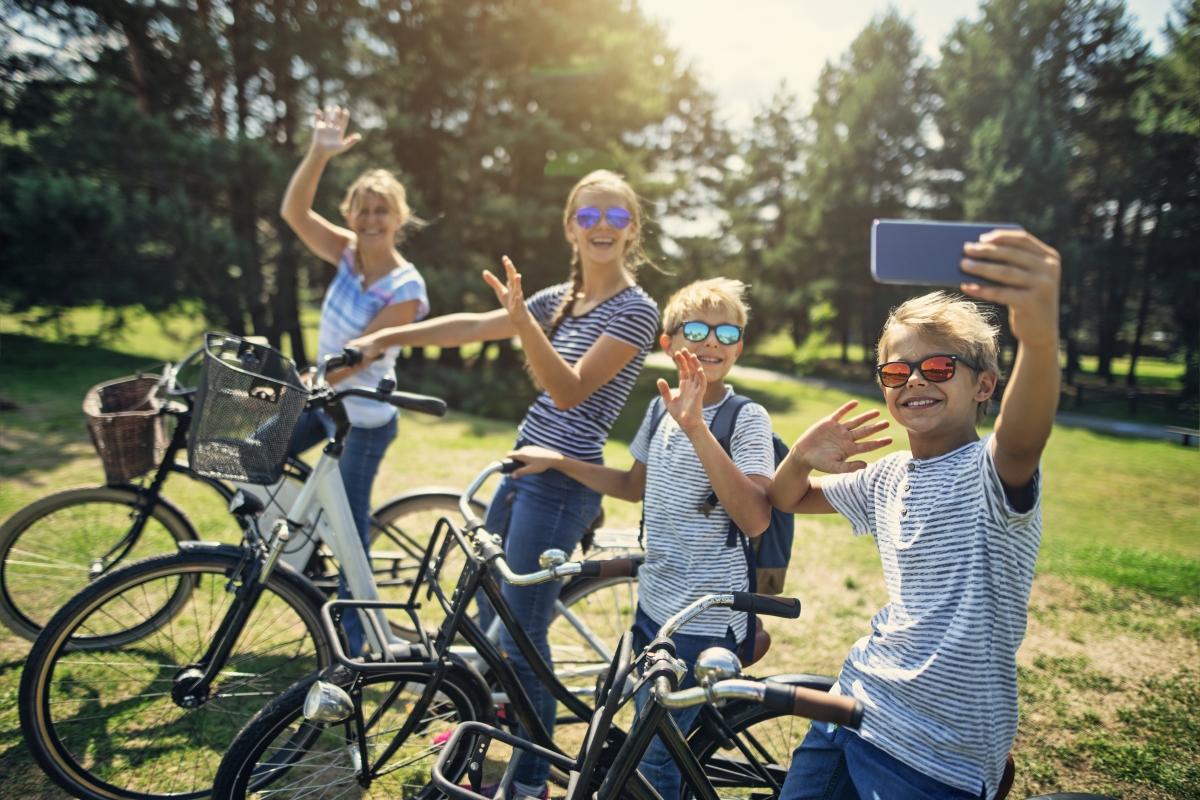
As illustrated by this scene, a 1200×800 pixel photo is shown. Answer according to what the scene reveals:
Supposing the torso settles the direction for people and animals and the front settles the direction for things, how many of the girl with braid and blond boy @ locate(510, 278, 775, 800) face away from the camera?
0

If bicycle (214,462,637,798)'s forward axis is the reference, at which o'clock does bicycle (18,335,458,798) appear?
bicycle (18,335,458,798) is roughly at 3 o'clock from bicycle (214,462,637,798).

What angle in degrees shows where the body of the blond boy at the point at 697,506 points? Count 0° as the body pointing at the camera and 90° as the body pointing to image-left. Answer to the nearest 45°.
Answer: approximately 45°

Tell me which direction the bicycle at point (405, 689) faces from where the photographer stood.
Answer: facing the viewer and to the left of the viewer

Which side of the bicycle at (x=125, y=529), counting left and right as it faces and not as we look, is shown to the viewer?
left

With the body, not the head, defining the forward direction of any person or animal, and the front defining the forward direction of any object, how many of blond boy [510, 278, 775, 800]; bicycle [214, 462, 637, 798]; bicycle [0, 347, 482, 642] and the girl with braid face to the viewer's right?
0

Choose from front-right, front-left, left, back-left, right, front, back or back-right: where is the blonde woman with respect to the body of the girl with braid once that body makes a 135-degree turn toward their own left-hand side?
back-left

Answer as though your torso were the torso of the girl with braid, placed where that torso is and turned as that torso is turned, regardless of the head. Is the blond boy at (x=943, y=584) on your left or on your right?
on your left

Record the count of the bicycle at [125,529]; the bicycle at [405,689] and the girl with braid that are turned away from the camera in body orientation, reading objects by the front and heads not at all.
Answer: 0

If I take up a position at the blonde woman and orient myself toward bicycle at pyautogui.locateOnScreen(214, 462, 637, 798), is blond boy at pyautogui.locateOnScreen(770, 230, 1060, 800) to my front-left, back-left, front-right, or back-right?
front-left

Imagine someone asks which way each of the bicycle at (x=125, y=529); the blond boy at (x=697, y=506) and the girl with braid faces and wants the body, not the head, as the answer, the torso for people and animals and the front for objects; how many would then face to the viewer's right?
0

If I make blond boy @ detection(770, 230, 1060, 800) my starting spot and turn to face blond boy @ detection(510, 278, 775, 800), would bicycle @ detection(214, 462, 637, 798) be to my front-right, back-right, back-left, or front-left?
front-left
